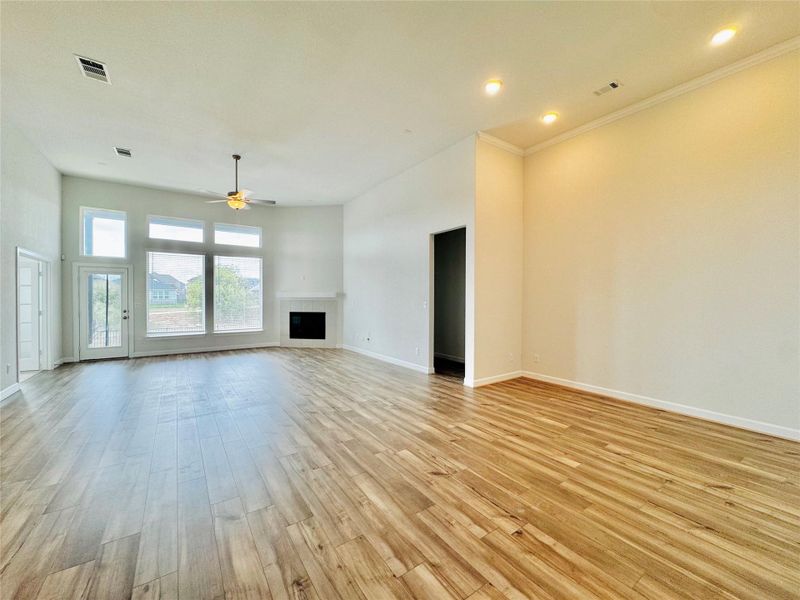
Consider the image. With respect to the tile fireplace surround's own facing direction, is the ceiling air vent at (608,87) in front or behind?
in front

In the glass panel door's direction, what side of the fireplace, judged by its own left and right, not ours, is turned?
right

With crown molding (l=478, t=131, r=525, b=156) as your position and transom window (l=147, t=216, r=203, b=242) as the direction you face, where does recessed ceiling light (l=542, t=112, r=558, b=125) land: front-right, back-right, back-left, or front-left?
back-left

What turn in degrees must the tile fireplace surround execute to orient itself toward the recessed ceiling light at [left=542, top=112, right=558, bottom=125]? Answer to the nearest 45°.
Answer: approximately 45° to its left

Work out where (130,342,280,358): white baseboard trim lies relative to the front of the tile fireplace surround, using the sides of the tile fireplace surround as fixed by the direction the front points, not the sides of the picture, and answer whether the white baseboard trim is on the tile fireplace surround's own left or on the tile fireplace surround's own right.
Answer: on the tile fireplace surround's own right

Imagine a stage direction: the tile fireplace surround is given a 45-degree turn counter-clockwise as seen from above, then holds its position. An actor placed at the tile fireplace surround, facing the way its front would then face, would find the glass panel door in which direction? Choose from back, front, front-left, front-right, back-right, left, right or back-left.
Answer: back-right

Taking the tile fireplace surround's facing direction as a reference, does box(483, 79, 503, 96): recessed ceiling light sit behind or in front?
in front

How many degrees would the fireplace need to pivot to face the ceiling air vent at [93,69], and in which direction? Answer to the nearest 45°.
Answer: approximately 45° to its right

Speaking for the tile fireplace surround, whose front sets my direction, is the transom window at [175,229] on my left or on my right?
on my right

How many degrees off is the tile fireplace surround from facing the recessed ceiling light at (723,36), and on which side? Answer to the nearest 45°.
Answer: approximately 45° to its left

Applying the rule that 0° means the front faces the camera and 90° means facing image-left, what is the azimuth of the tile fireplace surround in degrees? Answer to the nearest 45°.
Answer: approximately 0°
